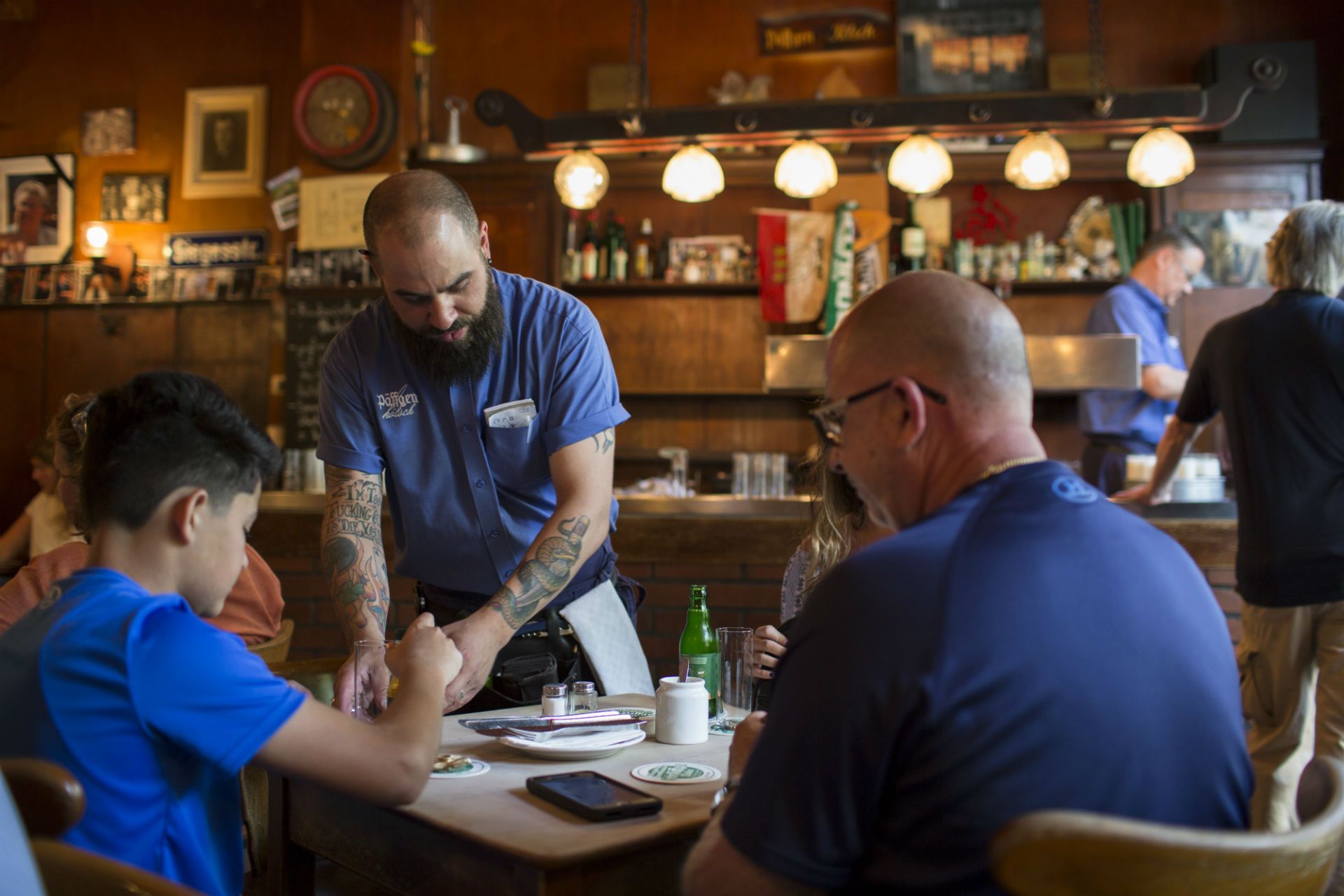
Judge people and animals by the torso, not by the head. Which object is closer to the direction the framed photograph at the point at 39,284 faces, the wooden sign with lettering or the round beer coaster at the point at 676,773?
the round beer coaster

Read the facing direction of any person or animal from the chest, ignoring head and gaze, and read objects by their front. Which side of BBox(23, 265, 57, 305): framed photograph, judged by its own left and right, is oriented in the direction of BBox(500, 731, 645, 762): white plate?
front

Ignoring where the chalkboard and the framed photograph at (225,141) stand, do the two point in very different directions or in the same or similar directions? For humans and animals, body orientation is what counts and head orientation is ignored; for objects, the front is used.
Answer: same or similar directions

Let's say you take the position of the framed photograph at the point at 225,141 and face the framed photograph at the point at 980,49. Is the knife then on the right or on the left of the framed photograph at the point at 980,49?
right

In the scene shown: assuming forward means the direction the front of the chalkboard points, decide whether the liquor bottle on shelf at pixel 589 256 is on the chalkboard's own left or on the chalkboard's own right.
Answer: on the chalkboard's own left

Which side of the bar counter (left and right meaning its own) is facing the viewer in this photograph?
front

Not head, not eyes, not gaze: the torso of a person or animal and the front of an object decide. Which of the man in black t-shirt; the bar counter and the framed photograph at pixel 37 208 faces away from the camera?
the man in black t-shirt

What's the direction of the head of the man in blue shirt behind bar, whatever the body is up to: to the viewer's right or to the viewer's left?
to the viewer's right

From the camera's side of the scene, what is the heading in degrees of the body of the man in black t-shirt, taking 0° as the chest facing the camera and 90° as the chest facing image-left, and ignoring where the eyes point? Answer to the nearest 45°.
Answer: approximately 180°

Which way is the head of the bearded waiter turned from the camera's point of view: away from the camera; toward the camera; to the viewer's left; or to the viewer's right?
toward the camera

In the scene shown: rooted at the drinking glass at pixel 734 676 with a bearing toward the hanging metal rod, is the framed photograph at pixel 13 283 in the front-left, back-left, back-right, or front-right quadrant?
front-left

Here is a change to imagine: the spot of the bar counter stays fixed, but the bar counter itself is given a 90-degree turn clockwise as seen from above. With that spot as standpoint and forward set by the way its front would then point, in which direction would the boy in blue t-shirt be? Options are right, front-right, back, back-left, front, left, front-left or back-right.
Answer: left

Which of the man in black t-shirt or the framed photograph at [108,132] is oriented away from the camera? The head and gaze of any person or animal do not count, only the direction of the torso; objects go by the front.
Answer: the man in black t-shirt

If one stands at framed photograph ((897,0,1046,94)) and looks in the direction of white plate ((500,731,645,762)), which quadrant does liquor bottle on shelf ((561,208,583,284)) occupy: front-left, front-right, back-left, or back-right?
front-right

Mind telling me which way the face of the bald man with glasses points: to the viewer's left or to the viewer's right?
to the viewer's left

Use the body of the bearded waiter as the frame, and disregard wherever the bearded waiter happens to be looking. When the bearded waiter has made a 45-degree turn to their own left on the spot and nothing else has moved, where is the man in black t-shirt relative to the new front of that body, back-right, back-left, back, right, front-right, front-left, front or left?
front-left

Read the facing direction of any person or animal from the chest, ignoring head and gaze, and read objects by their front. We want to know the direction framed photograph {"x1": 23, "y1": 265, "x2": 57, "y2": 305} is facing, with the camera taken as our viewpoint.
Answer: facing the viewer

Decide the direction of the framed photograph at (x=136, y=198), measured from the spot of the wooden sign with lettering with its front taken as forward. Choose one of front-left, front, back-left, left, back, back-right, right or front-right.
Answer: right

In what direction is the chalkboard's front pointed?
toward the camera
